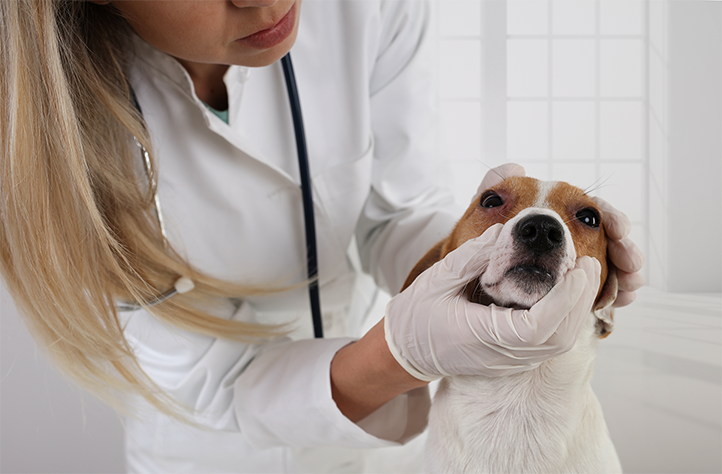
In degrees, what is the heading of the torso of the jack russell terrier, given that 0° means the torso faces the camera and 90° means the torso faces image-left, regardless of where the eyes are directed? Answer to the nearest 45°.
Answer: approximately 0°

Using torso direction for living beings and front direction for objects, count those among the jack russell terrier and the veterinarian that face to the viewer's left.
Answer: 0

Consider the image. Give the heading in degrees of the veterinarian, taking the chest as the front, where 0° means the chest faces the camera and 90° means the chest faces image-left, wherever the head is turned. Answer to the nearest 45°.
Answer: approximately 315°
